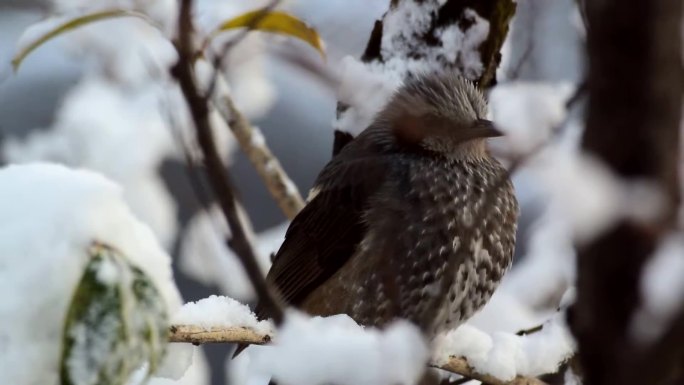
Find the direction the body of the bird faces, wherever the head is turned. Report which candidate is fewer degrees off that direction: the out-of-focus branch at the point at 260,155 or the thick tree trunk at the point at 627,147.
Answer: the thick tree trunk

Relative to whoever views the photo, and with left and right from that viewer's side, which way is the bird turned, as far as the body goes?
facing the viewer and to the right of the viewer
